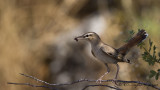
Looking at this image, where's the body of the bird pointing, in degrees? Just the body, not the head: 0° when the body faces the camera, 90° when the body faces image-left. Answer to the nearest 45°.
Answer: approximately 90°
